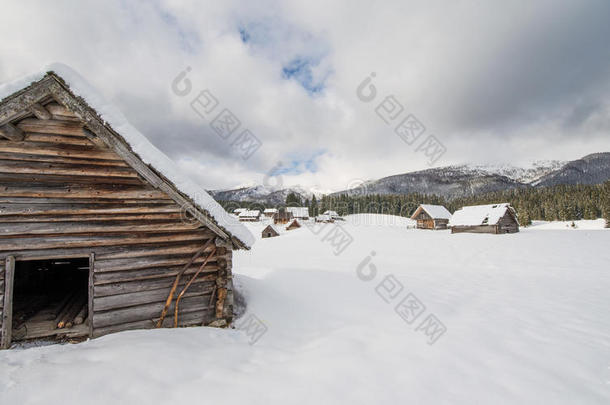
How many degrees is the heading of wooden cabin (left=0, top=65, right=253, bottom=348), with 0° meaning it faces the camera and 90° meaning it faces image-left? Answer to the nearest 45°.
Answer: approximately 0°

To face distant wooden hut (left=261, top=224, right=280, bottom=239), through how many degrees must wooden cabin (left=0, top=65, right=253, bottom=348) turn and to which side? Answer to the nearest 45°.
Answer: approximately 135° to its left

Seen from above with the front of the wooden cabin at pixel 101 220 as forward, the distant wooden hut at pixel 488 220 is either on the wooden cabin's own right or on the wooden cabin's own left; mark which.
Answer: on the wooden cabin's own left
